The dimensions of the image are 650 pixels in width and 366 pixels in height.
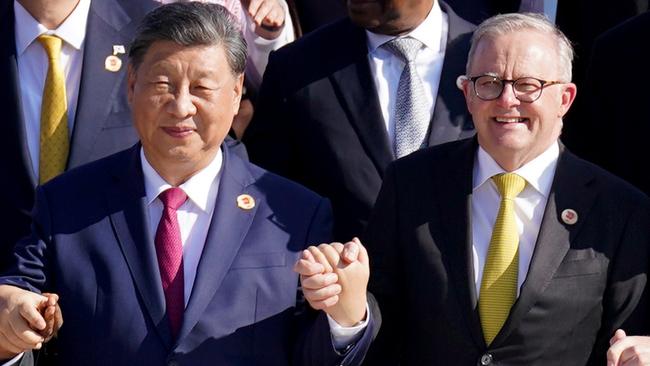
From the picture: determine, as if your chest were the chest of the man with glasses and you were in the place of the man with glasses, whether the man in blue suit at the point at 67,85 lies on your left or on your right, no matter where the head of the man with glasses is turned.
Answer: on your right

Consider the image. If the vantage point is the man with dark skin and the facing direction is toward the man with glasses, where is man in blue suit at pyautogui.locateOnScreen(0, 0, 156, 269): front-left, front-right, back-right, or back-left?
back-right

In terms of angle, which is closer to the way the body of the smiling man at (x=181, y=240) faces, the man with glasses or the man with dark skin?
the man with glasses

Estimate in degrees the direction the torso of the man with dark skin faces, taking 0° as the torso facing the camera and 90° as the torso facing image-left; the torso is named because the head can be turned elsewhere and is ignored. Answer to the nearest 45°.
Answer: approximately 315°

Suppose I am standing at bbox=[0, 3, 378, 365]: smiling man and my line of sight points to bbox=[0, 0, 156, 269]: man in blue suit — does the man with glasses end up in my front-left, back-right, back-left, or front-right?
back-right

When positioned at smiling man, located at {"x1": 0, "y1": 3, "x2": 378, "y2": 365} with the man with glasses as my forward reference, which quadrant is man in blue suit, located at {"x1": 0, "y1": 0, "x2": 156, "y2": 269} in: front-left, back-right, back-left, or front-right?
back-left

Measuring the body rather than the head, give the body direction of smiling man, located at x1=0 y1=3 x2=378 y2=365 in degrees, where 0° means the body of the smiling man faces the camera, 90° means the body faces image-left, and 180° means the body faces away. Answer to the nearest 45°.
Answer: approximately 0°

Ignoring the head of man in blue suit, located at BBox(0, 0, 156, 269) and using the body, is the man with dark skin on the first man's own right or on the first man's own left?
on the first man's own left

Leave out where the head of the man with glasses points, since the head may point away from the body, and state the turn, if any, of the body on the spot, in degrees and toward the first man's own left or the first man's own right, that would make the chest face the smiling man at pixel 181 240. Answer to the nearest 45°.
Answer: approximately 90° to the first man's own right
